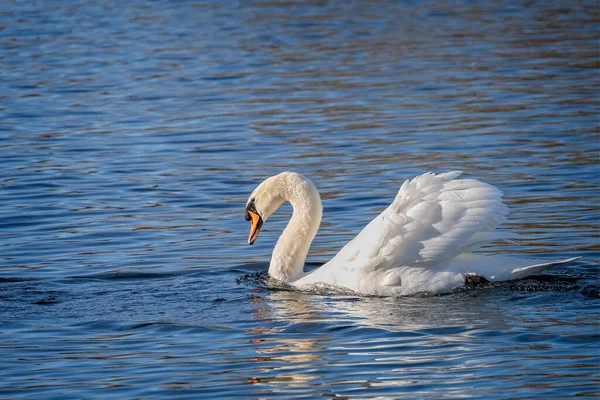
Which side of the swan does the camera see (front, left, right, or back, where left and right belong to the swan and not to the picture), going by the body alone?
left
